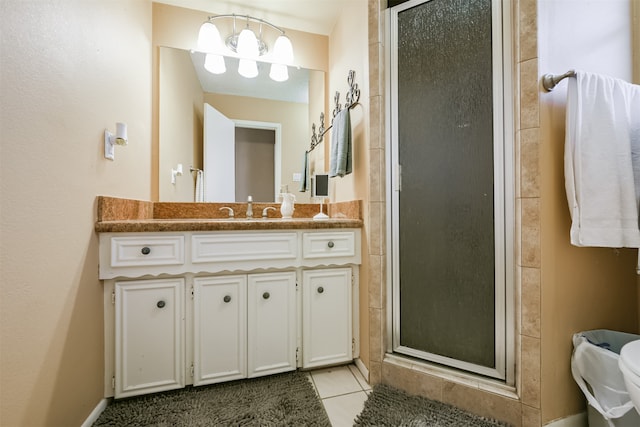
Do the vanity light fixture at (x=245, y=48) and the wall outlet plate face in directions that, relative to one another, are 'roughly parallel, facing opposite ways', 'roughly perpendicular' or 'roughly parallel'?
roughly perpendicular

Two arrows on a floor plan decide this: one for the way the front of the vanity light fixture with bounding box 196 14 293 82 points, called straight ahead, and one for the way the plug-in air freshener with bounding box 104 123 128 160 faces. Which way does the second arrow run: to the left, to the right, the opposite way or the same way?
to the left

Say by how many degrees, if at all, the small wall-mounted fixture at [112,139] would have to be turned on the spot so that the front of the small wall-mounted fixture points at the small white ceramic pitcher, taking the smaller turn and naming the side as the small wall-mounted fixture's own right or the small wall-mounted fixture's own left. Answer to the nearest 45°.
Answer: approximately 45° to the small wall-mounted fixture's own left

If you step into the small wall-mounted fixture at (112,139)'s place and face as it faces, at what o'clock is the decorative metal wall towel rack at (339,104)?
The decorative metal wall towel rack is roughly at 11 o'clock from the small wall-mounted fixture.

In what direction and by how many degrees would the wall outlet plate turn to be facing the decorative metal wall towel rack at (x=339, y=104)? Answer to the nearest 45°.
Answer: approximately 45° to its left
